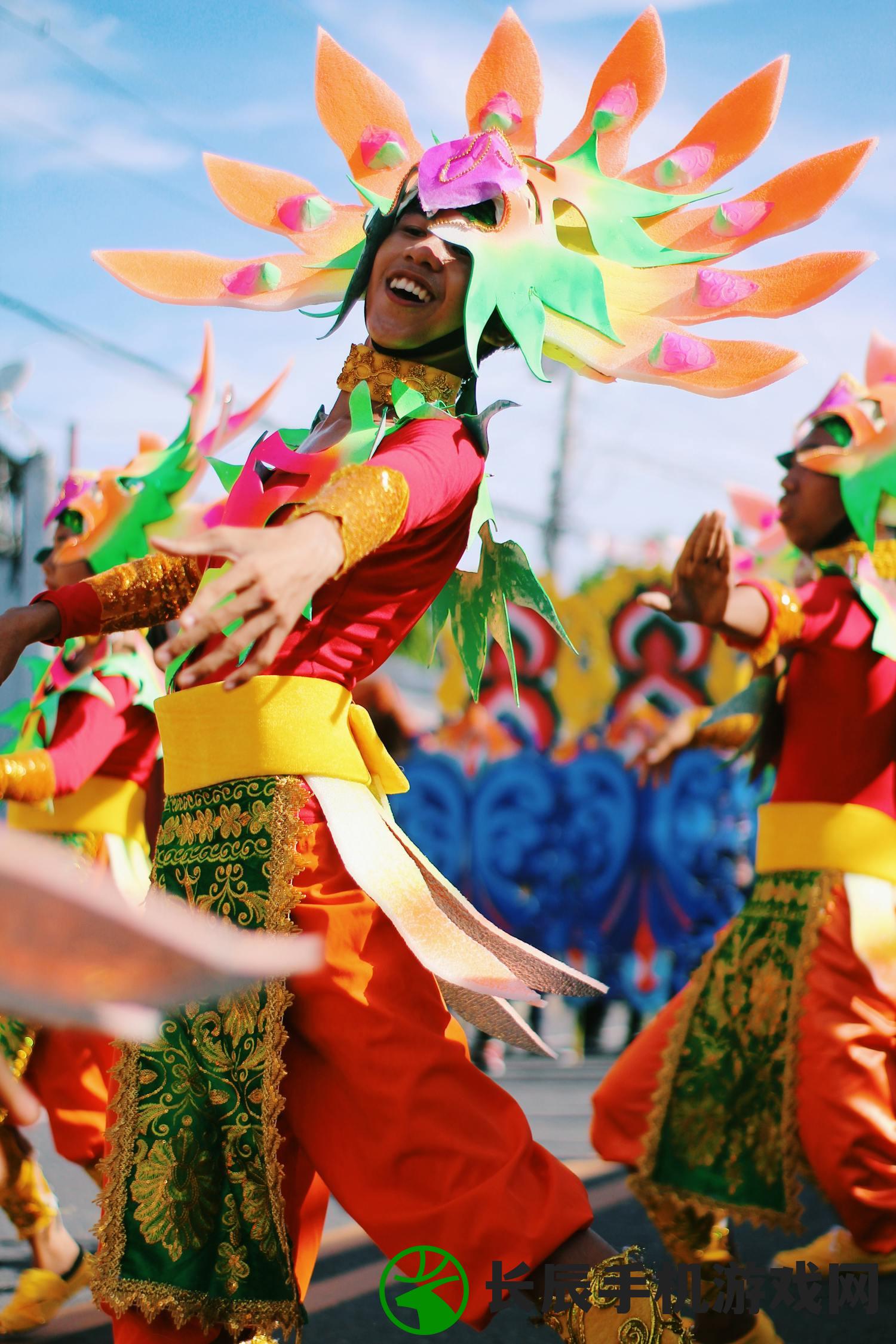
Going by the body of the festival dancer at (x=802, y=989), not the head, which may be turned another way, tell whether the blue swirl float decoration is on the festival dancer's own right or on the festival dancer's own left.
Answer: on the festival dancer's own right

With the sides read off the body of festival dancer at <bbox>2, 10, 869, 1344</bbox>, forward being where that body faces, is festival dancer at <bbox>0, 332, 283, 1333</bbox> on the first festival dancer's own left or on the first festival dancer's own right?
on the first festival dancer's own right

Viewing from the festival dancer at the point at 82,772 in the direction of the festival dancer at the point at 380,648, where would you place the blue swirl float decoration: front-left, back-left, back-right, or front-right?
back-left

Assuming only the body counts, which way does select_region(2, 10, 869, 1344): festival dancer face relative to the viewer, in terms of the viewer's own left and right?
facing the viewer and to the left of the viewer

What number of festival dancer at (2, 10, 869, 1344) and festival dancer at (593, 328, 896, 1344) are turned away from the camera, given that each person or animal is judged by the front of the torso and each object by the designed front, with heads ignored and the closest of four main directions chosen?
0

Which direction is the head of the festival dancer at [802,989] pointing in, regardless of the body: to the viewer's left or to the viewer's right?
to the viewer's left

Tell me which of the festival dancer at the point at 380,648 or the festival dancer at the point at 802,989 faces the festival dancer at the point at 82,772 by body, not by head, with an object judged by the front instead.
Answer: the festival dancer at the point at 802,989

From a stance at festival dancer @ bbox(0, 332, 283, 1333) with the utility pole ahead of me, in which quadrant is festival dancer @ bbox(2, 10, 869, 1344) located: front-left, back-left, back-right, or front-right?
back-right

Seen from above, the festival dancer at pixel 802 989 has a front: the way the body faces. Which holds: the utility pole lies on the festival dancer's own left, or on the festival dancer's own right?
on the festival dancer's own right

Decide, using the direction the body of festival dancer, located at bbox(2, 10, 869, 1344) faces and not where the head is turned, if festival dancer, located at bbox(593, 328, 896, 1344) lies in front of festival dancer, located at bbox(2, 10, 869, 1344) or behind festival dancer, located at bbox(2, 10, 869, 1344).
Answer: behind

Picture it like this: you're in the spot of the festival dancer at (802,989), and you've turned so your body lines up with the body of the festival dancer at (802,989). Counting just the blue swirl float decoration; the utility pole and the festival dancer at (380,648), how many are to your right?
2

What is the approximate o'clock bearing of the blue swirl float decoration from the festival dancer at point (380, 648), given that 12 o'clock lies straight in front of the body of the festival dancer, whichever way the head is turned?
The blue swirl float decoration is roughly at 5 o'clock from the festival dancer.

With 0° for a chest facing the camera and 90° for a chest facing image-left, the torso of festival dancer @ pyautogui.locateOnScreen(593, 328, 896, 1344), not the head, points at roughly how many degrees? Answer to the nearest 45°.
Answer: approximately 90°
